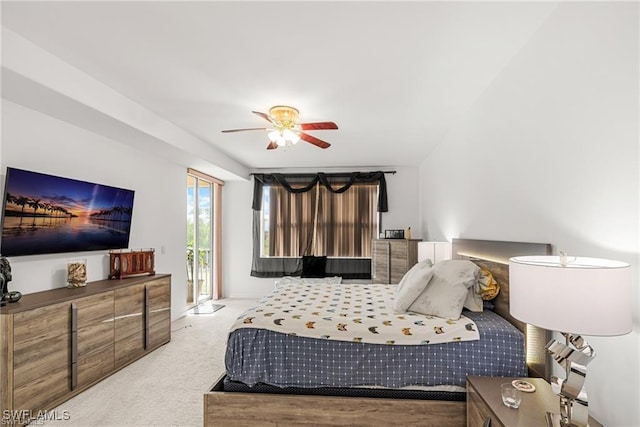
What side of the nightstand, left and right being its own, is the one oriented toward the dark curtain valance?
right

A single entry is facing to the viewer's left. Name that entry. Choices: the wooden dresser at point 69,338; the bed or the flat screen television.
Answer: the bed

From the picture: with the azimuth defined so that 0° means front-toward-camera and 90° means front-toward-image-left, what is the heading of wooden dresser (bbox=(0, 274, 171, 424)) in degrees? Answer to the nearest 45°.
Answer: approximately 315°

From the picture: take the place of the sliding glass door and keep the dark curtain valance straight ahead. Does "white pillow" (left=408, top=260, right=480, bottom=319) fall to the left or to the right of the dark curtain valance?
right

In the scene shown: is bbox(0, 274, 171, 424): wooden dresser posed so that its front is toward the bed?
yes

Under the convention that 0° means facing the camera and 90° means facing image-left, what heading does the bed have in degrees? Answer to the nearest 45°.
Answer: approximately 90°

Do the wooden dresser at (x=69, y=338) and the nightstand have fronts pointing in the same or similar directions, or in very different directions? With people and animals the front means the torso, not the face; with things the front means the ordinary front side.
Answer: very different directions
